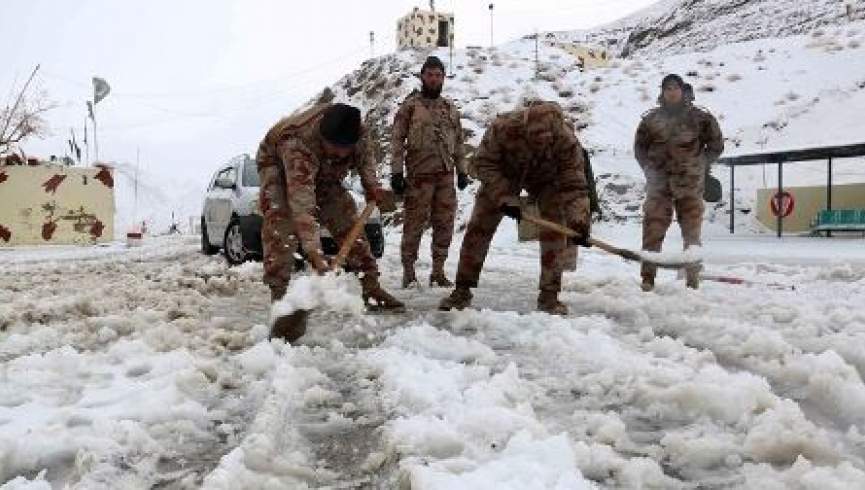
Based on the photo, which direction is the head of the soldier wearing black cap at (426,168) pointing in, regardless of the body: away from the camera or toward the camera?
toward the camera

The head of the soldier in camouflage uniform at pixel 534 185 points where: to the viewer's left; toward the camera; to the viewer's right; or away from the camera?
toward the camera

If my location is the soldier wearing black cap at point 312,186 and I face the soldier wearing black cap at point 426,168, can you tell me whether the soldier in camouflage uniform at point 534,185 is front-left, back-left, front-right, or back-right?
front-right

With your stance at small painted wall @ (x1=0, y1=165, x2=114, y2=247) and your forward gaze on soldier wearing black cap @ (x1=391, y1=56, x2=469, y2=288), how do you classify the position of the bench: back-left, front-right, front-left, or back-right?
front-left

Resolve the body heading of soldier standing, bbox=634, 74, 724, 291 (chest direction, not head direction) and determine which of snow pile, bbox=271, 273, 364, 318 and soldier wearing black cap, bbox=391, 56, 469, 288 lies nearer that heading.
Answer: the snow pile

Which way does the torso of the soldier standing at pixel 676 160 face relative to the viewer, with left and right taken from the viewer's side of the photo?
facing the viewer

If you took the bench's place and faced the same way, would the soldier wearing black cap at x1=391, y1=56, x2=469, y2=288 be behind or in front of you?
in front

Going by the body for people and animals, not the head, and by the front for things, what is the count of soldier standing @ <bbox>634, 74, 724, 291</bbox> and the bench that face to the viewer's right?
0

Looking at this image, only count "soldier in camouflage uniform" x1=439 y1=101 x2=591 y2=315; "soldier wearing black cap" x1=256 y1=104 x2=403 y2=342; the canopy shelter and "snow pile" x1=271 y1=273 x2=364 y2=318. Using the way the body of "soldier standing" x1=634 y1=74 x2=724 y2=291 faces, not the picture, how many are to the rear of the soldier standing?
1

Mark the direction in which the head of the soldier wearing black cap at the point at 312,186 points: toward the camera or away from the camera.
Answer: toward the camera

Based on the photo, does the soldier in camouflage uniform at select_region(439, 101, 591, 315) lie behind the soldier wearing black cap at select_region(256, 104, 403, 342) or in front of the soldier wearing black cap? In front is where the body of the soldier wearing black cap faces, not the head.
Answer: in front

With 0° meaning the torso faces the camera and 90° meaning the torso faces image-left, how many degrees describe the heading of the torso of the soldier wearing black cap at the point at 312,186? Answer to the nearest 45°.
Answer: approximately 315°
